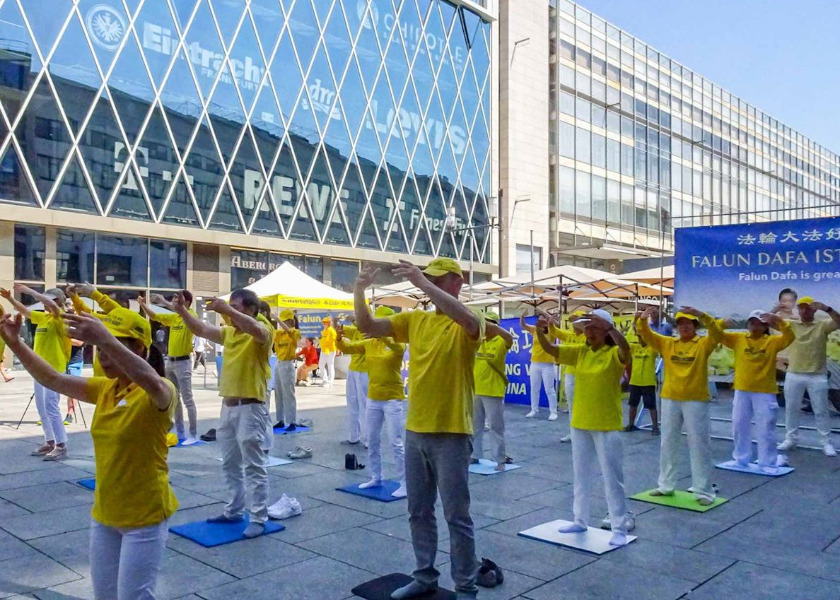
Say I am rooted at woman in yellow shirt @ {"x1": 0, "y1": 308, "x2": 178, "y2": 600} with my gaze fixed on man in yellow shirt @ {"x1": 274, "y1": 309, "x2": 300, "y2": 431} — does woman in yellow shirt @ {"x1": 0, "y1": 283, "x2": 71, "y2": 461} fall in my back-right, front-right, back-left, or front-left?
front-left

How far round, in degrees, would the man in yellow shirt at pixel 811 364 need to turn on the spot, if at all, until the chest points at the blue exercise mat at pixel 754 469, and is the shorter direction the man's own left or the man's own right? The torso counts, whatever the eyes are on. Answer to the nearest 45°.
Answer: approximately 45° to the man's own right

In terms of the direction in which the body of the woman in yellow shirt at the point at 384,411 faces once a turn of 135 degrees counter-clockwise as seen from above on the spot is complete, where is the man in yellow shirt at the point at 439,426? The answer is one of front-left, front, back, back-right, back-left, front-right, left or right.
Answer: right

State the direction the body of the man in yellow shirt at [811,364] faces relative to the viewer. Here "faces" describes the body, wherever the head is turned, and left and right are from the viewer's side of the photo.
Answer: facing the viewer

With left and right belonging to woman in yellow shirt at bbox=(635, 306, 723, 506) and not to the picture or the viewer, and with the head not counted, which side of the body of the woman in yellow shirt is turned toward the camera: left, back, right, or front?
front

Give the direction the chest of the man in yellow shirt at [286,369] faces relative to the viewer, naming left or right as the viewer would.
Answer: facing the viewer and to the left of the viewer

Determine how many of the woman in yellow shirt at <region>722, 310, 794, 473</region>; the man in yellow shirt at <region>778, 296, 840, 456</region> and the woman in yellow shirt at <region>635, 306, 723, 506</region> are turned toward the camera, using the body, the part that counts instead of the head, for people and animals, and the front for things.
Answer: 3

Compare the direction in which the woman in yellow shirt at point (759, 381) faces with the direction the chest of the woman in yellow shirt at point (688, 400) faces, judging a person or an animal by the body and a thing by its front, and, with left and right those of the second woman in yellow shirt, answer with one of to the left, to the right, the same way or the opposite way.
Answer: the same way

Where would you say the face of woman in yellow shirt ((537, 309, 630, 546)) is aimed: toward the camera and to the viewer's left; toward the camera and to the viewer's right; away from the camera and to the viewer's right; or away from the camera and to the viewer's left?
toward the camera and to the viewer's left

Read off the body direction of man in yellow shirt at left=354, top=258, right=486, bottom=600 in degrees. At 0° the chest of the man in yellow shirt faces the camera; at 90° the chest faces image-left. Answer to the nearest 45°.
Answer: approximately 45°

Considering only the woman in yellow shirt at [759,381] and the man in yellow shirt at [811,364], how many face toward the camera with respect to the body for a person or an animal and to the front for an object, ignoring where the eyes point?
2

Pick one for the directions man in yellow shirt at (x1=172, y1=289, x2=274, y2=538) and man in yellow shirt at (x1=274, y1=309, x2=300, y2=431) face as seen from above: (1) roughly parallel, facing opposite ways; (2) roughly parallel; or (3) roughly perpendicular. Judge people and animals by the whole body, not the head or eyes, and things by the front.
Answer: roughly parallel

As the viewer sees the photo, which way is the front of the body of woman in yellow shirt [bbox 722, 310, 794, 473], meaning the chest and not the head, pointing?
toward the camera
